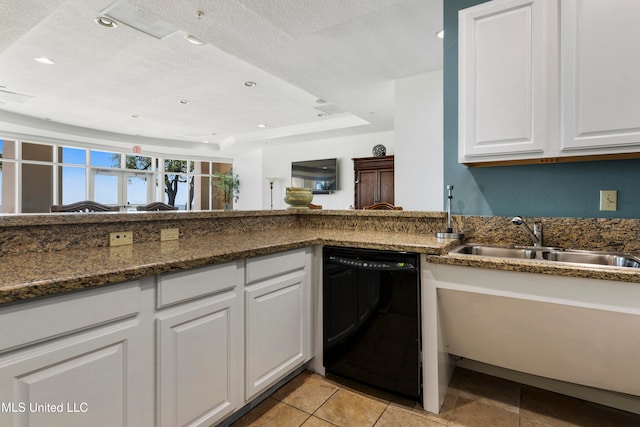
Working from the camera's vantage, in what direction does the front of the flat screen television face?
facing the viewer and to the left of the viewer

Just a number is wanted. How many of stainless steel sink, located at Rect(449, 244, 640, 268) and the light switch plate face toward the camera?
2

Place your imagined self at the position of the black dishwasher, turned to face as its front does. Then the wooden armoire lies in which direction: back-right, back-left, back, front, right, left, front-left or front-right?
back-right

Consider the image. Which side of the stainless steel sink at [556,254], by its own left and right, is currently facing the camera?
front

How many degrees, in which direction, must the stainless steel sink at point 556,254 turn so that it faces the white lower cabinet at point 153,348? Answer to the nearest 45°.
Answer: approximately 45° to its right

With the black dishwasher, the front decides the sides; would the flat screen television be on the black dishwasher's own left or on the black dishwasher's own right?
on the black dishwasher's own right

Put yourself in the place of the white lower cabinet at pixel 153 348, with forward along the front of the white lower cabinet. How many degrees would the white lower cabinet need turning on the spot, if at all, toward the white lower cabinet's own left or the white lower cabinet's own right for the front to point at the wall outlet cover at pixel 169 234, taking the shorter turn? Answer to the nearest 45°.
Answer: approximately 135° to the white lower cabinet's own left

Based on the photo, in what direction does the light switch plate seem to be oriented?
toward the camera

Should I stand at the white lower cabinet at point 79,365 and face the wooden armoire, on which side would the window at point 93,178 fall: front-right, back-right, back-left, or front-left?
front-left

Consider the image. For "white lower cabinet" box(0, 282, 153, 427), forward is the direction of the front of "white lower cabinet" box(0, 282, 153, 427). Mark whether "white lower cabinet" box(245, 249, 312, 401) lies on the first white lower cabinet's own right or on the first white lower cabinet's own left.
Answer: on the first white lower cabinet's own left

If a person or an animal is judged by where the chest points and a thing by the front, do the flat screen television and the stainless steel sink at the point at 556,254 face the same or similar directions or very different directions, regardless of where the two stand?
same or similar directions

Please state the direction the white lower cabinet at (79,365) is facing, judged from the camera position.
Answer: facing the viewer and to the right of the viewer
